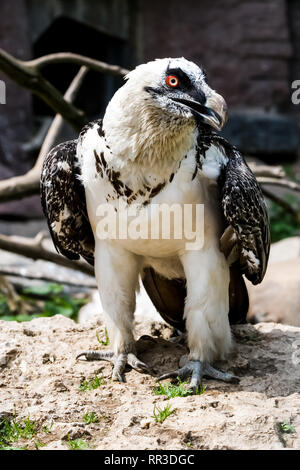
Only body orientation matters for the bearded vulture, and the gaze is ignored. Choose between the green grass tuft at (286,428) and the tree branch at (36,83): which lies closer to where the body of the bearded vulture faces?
the green grass tuft

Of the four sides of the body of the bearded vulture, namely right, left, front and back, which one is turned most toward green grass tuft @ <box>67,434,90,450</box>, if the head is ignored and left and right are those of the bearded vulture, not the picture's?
front

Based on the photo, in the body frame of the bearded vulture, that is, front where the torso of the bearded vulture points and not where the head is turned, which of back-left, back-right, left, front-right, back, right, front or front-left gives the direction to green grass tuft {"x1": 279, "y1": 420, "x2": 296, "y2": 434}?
front-left

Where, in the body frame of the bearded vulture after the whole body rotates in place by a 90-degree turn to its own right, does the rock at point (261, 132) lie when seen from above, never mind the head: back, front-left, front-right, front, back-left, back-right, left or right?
right

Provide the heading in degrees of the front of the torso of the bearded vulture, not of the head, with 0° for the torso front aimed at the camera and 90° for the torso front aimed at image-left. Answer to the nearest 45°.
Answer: approximately 0°
